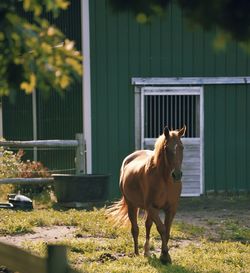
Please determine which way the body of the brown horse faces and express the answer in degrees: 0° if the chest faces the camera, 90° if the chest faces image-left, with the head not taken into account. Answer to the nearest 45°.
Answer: approximately 315°

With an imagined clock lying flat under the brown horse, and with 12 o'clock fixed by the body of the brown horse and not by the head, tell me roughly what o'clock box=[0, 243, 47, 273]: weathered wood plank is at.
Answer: The weathered wood plank is roughly at 2 o'clock from the brown horse.

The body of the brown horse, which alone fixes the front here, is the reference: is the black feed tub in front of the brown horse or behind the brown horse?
behind

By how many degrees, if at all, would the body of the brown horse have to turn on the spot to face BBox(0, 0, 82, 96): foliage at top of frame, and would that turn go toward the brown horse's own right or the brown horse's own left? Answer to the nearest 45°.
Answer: approximately 45° to the brown horse's own right

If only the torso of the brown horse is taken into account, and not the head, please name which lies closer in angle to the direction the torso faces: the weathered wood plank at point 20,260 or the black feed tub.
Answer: the weathered wood plank
